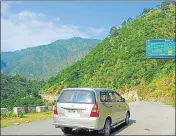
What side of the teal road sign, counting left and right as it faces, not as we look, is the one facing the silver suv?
front

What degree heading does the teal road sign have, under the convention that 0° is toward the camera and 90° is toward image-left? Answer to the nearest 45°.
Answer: approximately 0°

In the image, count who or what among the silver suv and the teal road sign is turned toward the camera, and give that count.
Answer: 1

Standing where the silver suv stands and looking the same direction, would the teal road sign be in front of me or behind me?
in front

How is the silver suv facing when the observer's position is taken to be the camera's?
facing away from the viewer and to the right of the viewer
